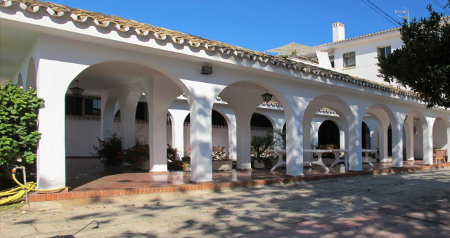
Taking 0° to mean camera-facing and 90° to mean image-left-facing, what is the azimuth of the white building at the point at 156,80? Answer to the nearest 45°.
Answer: approximately 315°

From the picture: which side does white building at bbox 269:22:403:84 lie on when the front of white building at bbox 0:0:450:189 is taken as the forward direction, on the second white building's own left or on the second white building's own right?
on the second white building's own left
